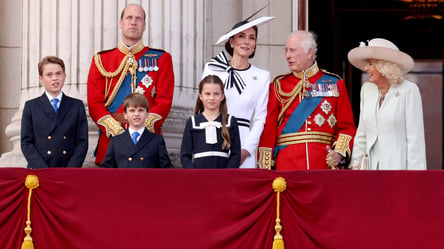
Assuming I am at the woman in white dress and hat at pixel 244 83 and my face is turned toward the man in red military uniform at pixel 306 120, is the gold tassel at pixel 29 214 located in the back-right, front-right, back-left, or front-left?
back-right

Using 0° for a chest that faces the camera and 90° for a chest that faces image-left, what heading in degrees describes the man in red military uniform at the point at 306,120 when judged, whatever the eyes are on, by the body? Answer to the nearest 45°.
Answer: approximately 0°

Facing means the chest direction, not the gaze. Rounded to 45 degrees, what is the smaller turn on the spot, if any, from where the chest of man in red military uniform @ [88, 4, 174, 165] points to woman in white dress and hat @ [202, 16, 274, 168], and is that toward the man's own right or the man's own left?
approximately 90° to the man's own left

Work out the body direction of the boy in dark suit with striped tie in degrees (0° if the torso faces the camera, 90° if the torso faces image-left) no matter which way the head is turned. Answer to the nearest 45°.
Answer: approximately 0°

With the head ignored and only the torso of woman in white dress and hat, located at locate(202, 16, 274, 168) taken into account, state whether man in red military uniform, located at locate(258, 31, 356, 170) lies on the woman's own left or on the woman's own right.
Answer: on the woman's own left
